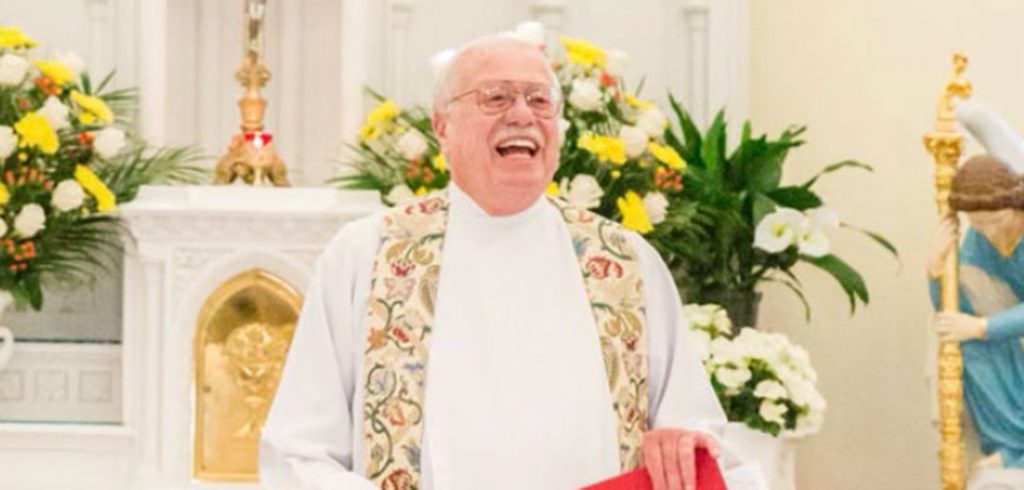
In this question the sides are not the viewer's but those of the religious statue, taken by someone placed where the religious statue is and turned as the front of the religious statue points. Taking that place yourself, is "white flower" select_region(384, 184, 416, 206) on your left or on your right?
on your right

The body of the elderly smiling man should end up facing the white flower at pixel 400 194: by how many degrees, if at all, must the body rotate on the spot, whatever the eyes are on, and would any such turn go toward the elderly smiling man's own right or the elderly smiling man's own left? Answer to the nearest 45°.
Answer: approximately 180°

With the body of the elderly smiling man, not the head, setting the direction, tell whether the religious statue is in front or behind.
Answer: behind

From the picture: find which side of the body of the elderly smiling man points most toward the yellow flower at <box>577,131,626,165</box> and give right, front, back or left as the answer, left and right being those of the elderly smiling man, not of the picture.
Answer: back

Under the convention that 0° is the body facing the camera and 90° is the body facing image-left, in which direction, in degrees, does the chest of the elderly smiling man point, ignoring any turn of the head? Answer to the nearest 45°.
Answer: approximately 0°

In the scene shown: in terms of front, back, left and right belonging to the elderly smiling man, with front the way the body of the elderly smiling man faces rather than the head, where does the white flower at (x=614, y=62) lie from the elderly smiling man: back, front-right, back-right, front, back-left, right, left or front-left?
back

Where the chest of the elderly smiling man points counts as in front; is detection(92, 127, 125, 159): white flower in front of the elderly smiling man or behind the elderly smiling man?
behind
